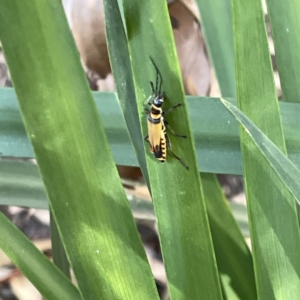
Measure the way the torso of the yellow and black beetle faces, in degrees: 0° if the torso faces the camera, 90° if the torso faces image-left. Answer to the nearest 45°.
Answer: approximately 180°
